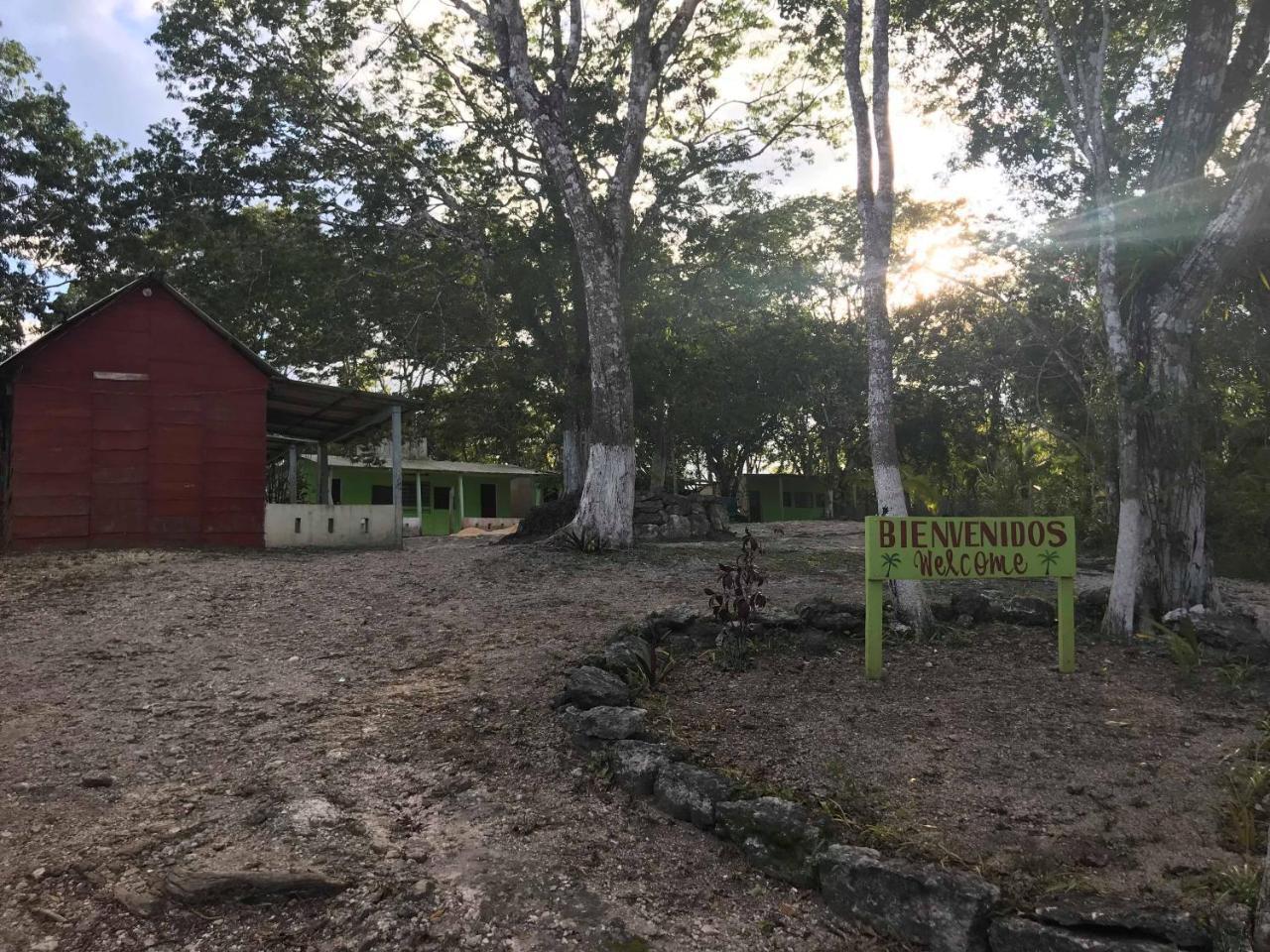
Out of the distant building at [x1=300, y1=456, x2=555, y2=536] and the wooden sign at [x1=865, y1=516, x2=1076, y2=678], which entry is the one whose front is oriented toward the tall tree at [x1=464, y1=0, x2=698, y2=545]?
the distant building

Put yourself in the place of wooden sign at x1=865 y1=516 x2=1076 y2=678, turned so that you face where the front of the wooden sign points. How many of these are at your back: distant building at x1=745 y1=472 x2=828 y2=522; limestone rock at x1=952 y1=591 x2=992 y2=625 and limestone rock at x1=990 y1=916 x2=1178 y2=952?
2

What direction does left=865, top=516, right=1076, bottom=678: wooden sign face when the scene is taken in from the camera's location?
facing the viewer

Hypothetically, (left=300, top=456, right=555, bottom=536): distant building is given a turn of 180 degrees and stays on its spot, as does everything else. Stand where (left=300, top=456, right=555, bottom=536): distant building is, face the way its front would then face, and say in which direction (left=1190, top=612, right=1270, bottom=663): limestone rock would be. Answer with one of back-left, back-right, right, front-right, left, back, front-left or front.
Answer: back

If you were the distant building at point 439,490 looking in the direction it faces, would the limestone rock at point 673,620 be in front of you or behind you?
in front

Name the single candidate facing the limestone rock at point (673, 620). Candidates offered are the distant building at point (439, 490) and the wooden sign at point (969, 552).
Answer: the distant building

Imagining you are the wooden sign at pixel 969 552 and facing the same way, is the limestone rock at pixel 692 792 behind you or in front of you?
in front

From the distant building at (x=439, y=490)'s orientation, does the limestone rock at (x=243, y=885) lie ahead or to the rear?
ahead

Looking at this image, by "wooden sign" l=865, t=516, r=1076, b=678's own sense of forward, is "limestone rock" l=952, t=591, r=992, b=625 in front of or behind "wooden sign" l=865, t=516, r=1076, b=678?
behind

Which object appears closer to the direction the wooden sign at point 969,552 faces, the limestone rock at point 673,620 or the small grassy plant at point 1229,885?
the small grassy plant

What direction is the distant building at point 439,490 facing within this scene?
toward the camera

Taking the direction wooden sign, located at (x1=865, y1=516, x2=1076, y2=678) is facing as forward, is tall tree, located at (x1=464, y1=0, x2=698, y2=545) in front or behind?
behind

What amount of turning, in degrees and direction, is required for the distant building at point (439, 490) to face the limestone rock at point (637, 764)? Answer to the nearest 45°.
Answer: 0° — it already faces it

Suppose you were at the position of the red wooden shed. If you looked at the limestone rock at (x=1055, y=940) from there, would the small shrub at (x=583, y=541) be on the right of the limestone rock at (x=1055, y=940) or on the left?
left

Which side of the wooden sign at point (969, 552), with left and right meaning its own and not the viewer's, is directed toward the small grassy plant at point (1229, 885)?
front

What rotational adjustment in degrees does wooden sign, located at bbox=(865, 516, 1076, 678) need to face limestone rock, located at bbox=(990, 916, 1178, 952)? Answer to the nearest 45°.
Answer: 0° — it already faces it

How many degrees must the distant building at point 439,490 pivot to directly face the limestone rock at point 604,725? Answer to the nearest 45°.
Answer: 0° — it already faces it

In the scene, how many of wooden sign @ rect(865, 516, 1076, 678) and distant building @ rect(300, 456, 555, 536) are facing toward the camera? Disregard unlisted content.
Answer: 2
